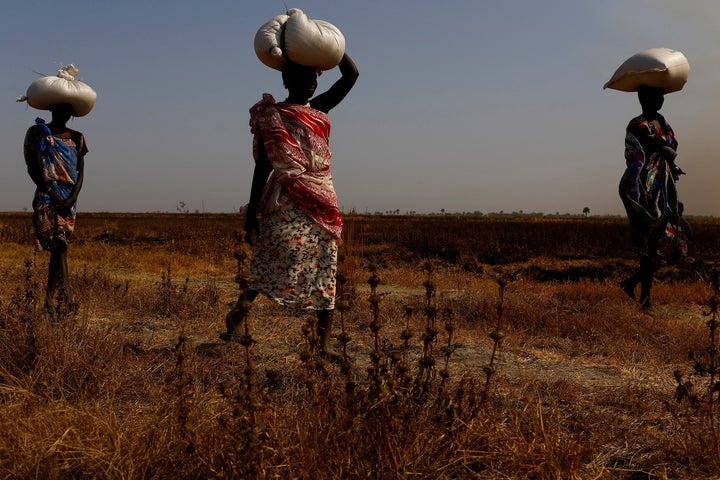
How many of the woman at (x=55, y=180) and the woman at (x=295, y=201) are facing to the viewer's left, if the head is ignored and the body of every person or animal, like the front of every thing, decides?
0

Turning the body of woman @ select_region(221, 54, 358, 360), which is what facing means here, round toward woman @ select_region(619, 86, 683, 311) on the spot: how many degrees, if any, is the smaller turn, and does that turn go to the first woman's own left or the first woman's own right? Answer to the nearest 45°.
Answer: approximately 90° to the first woman's own left

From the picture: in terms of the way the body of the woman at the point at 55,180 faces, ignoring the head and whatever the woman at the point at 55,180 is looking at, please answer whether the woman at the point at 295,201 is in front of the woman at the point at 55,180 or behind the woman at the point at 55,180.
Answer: in front

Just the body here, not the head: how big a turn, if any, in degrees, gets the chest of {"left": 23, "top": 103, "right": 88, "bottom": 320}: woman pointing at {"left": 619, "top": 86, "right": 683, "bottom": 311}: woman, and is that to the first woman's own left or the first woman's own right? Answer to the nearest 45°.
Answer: approximately 90° to the first woman's own left

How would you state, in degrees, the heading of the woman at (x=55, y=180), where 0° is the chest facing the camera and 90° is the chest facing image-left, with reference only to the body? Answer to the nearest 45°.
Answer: approximately 0°
